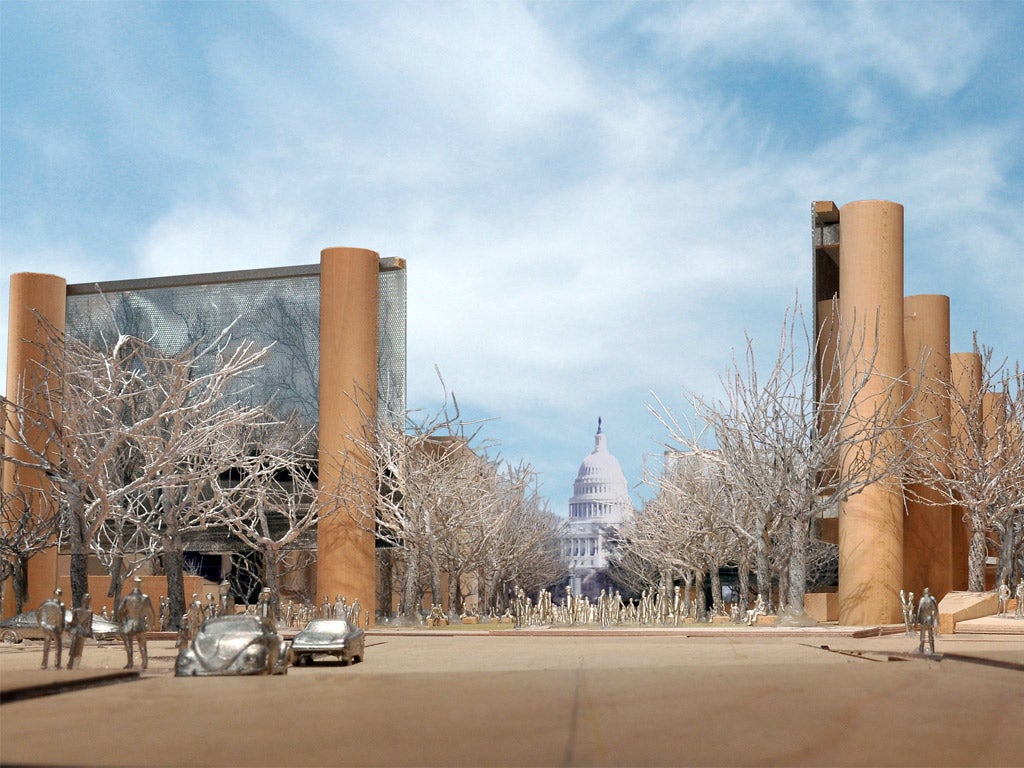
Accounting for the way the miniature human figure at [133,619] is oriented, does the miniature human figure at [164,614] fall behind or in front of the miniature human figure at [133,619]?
behind

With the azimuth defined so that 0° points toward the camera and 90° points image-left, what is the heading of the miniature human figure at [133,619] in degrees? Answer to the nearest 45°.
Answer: approximately 0°

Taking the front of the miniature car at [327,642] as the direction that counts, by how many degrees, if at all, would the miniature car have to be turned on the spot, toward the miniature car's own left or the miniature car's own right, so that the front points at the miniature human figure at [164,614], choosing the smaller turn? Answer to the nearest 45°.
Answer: approximately 135° to the miniature car's own right

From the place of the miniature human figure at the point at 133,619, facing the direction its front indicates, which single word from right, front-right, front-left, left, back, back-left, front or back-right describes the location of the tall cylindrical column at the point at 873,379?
back-left

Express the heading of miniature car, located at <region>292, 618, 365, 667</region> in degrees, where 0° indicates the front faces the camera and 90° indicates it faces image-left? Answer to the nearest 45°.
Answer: approximately 45°

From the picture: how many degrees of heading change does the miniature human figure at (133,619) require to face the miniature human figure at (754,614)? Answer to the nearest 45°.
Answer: approximately 135° to its left

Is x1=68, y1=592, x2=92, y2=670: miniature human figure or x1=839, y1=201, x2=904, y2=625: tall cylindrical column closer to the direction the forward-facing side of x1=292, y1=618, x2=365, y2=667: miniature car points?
the miniature human figure
